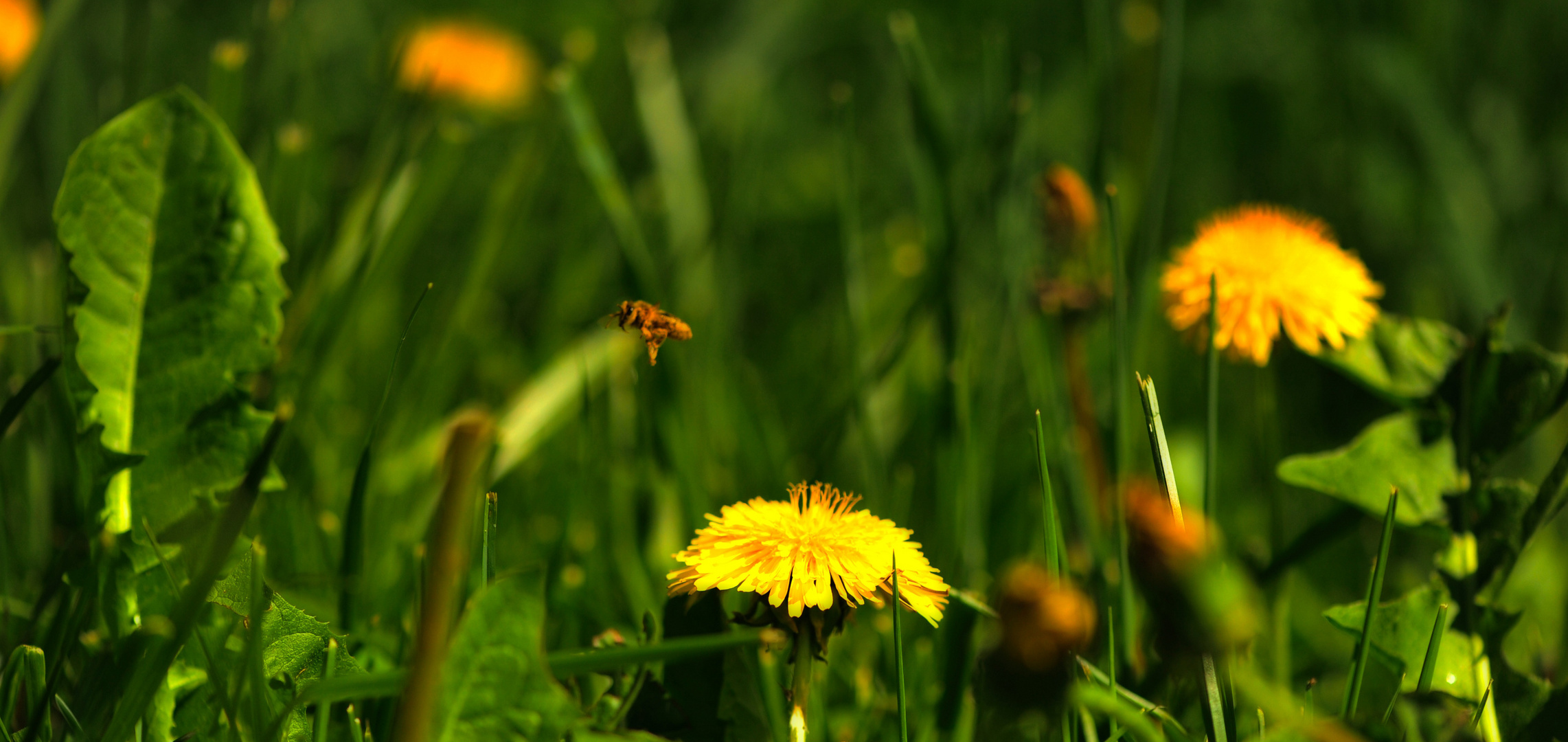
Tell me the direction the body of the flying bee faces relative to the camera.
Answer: to the viewer's left

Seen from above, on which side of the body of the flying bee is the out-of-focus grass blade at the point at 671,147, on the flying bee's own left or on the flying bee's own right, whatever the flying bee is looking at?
on the flying bee's own right
